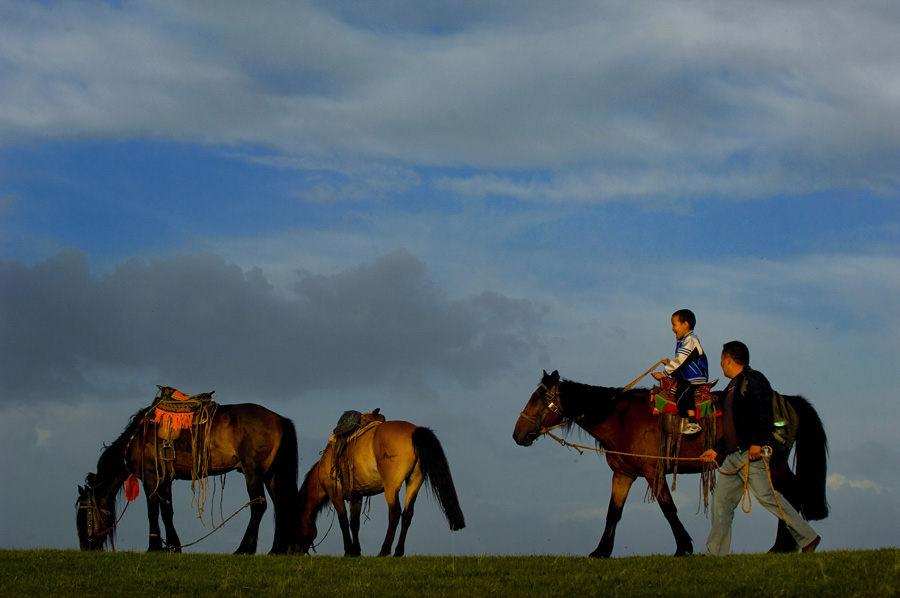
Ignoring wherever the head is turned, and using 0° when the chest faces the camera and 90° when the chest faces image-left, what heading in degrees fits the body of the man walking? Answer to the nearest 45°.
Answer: approximately 90°

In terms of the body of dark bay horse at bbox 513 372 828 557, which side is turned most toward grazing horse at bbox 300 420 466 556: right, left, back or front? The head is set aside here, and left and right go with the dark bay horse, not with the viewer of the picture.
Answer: front

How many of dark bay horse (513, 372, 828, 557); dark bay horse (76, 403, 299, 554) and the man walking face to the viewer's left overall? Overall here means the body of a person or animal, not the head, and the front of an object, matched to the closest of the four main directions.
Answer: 3

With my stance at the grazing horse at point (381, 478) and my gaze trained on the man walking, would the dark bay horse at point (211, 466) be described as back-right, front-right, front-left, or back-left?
back-right

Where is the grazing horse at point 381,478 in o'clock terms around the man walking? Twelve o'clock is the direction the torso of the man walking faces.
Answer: The grazing horse is roughly at 1 o'clock from the man walking.

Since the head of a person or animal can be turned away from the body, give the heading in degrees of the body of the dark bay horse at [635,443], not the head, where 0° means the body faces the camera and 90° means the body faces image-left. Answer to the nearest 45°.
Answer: approximately 90°

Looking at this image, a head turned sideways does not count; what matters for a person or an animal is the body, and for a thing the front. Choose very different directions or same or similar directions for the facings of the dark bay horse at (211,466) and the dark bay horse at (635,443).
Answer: same or similar directions

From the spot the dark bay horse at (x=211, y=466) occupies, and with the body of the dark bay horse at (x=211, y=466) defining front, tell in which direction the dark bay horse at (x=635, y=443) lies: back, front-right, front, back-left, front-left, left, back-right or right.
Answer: back-left

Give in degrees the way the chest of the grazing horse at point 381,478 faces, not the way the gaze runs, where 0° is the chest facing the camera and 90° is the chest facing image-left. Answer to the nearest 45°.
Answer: approximately 135°

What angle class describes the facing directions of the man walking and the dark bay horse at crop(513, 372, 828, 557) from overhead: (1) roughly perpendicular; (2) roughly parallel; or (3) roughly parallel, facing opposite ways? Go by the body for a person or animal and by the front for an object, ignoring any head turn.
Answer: roughly parallel

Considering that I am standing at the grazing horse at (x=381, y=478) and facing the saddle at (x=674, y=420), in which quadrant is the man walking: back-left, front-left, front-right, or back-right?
front-right

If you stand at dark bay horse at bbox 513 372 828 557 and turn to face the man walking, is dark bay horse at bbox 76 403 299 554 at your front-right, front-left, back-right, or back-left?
back-right

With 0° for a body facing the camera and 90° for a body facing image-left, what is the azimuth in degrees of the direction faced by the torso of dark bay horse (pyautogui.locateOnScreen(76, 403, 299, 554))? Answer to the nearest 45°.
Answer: approximately 90°

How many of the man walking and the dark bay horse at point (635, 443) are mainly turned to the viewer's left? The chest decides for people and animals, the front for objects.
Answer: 2

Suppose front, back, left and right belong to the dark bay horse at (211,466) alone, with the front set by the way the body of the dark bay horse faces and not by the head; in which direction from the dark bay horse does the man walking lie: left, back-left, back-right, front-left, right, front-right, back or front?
back-left

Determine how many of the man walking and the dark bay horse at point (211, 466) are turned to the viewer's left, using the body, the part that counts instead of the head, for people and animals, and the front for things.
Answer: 2
